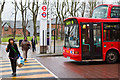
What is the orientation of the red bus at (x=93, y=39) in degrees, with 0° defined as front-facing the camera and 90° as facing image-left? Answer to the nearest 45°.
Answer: approximately 45°

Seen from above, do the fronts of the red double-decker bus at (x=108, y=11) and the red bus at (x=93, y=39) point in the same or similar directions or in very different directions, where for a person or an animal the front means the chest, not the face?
same or similar directions

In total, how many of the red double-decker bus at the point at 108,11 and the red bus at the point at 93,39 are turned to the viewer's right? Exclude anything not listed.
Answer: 0

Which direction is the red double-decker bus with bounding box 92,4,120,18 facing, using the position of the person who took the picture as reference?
facing the viewer and to the left of the viewer
